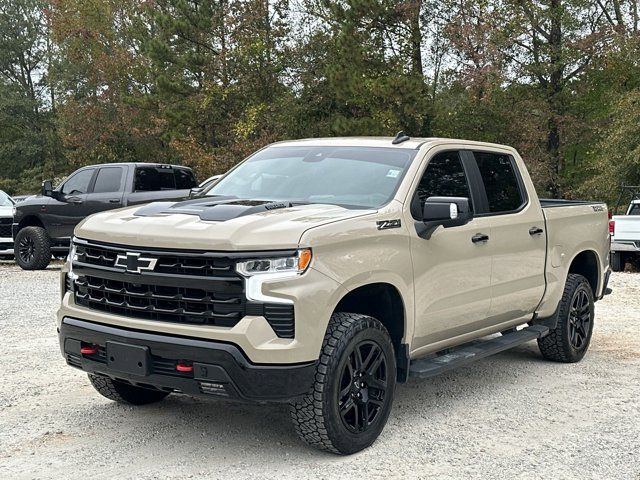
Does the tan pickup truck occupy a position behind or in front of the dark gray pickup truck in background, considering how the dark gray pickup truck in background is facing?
behind

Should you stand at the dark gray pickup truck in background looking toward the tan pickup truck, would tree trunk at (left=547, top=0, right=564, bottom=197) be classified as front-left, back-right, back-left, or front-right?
back-left

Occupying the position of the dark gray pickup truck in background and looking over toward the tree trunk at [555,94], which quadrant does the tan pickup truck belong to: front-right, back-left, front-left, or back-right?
back-right

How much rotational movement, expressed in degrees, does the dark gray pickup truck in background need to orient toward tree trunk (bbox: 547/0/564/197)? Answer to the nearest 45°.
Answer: approximately 90° to its right

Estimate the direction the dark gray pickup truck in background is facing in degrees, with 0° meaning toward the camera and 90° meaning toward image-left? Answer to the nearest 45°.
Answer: approximately 135°

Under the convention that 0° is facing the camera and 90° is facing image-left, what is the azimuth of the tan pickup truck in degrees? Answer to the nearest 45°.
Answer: approximately 45°

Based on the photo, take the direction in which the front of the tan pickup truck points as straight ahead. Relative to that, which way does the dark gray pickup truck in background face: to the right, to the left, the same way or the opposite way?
to the right

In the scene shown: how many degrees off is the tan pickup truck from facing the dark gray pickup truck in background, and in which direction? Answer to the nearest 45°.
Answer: approximately 90° to its right

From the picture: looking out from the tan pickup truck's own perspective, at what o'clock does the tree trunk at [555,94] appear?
The tree trunk is roughly at 5 o'clock from the tan pickup truck.
